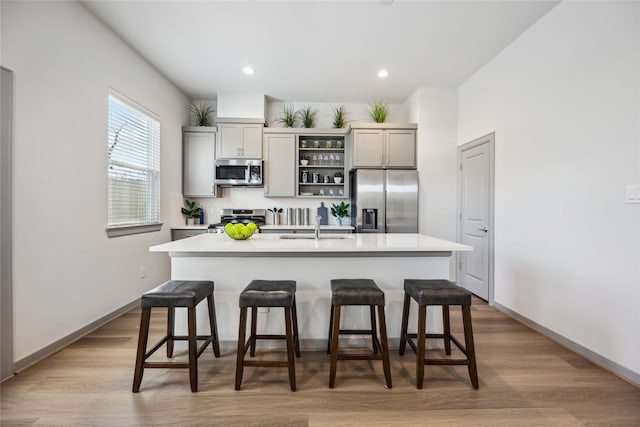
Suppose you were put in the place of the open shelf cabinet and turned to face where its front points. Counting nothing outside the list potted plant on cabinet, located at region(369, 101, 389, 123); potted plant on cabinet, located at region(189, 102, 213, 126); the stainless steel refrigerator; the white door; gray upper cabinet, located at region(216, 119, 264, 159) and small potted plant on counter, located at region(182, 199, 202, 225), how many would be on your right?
3

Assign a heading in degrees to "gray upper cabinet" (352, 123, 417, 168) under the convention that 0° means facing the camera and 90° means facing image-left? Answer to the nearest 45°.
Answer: approximately 0°

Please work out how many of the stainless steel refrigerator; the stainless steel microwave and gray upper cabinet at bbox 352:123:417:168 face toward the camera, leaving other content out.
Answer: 3

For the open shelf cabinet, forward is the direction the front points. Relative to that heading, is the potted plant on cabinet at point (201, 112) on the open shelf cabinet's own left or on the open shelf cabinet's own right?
on the open shelf cabinet's own right

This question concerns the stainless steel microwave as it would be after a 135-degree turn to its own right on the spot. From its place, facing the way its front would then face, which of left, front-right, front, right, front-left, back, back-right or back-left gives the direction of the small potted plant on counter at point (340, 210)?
back-right

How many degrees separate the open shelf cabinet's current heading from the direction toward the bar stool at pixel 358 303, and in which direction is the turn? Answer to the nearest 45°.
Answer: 0° — it already faces it

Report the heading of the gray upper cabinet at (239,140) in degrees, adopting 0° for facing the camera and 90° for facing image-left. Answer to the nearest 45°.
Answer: approximately 0°

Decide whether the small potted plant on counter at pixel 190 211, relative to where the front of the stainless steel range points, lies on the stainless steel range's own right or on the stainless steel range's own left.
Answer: on the stainless steel range's own right

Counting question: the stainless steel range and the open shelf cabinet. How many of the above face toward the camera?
2
